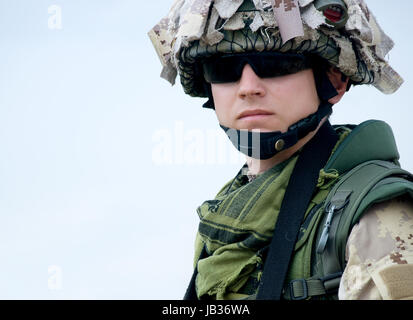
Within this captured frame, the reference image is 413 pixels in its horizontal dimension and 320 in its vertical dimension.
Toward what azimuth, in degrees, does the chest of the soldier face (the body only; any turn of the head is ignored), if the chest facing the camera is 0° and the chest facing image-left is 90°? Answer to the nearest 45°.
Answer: approximately 45°
